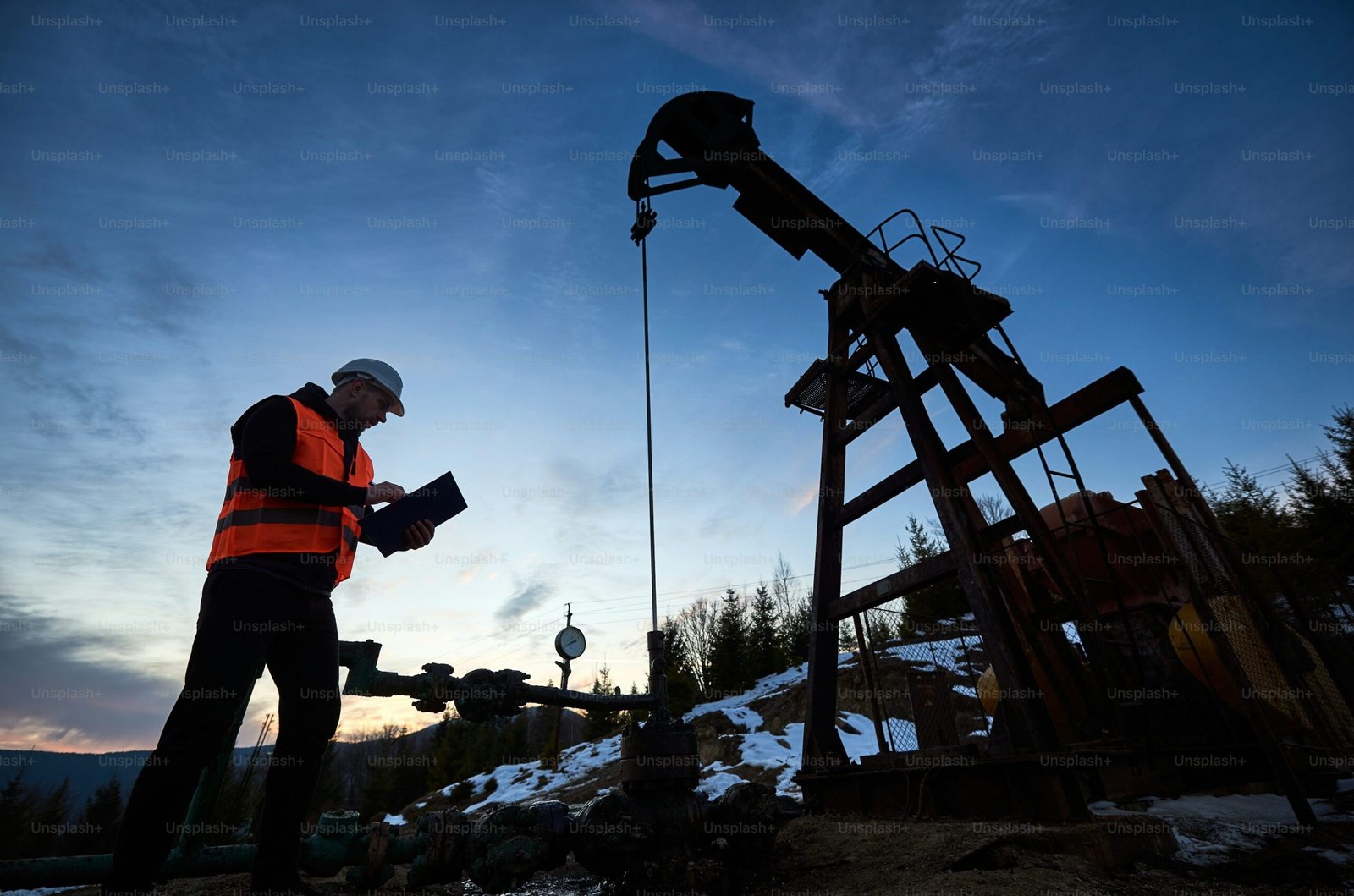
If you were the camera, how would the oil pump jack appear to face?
facing the viewer and to the left of the viewer

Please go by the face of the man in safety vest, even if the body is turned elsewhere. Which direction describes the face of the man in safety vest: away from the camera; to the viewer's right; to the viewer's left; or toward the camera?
to the viewer's right

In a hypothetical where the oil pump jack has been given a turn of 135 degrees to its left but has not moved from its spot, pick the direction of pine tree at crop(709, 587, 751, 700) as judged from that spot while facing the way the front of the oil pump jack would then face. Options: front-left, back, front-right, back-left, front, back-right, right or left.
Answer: back-left

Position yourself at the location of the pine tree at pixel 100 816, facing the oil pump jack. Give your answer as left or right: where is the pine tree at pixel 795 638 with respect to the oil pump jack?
left

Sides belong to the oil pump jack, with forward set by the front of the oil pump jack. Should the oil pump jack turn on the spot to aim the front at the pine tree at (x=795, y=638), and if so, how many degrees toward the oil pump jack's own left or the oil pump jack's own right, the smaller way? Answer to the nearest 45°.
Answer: approximately 90° to the oil pump jack's own right

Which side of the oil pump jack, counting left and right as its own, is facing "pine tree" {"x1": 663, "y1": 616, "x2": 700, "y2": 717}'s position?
right

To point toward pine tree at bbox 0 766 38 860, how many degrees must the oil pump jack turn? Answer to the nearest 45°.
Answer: approximately 45° to its right

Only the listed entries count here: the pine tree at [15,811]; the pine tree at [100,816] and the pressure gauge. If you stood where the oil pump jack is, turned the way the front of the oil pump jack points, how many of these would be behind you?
0

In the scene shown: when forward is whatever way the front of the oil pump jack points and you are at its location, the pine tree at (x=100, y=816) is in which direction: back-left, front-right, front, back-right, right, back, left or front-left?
front-right

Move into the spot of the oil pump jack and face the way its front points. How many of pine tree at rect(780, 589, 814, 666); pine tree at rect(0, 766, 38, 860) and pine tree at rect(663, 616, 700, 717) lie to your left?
0

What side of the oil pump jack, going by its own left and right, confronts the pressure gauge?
front
